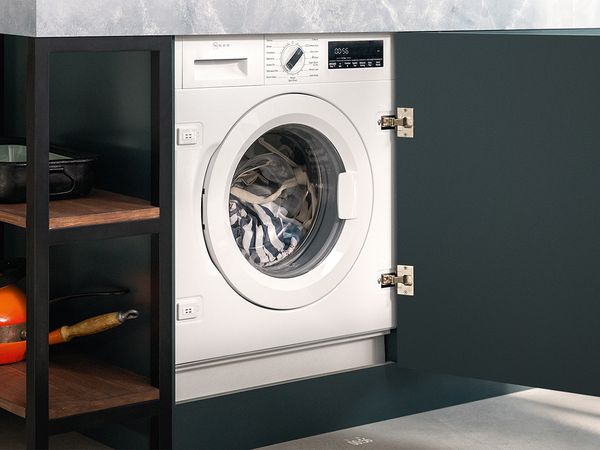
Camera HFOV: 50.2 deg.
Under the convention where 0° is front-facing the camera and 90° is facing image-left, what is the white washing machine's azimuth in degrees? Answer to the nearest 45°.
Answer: approximately 315°

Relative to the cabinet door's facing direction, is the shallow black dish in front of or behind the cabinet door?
behind

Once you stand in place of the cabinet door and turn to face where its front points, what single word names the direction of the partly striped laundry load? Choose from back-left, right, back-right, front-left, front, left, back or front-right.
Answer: back-left

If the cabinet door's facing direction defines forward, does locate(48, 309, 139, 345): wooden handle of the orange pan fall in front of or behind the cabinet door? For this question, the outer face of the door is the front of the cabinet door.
behind
